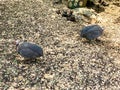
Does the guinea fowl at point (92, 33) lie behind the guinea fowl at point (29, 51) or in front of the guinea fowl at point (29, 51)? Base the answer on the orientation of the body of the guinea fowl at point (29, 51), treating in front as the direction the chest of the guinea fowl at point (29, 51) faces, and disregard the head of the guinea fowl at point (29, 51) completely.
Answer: behind

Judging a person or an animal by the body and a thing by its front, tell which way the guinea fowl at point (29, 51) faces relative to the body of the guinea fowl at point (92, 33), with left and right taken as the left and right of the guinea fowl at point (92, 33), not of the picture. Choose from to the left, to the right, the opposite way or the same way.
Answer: the opposite way

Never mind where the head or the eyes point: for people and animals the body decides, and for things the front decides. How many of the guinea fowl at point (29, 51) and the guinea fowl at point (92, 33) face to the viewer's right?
1

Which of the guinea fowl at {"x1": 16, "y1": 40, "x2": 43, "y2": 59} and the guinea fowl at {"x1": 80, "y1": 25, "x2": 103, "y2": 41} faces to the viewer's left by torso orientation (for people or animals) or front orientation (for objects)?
the guinea fowl at {"x1": 16, "y1": 40, "x2": 43, "y2": 59}

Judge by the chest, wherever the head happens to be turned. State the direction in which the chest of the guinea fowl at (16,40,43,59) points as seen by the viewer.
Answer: to the viewer's left

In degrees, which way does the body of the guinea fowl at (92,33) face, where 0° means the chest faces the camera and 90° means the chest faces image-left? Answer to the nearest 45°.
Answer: approximately 270°
